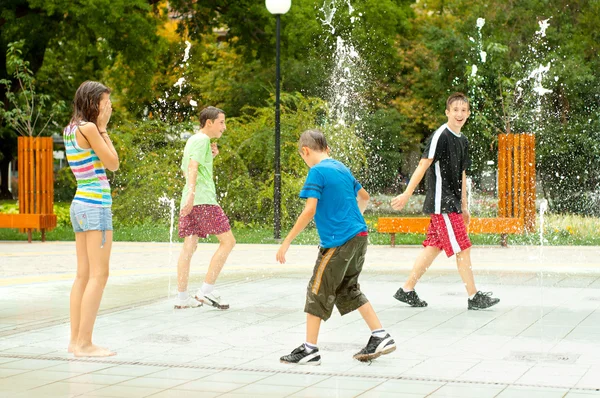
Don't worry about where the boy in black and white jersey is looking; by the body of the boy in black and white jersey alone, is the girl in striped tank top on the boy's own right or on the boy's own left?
on the boy's own right

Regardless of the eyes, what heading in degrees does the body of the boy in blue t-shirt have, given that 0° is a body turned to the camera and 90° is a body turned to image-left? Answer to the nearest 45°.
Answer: approximately 135°

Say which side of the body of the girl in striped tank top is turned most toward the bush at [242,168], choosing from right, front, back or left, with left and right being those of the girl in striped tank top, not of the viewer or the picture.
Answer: left

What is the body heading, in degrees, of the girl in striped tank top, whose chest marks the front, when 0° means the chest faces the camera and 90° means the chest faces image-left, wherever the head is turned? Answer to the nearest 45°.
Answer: approximately 270°

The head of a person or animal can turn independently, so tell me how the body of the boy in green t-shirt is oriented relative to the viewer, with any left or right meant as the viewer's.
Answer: facing to the right of the viewer

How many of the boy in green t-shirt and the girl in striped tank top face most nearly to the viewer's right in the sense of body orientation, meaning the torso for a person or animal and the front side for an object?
2

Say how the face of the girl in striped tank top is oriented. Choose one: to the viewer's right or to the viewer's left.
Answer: to the viewer's right

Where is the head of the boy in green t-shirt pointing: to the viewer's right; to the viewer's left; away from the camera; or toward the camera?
to the viewer's right

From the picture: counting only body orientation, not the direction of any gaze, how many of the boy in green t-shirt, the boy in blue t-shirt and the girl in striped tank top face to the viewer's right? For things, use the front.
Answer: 2

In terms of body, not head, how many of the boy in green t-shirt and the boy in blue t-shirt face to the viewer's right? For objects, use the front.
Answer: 1
